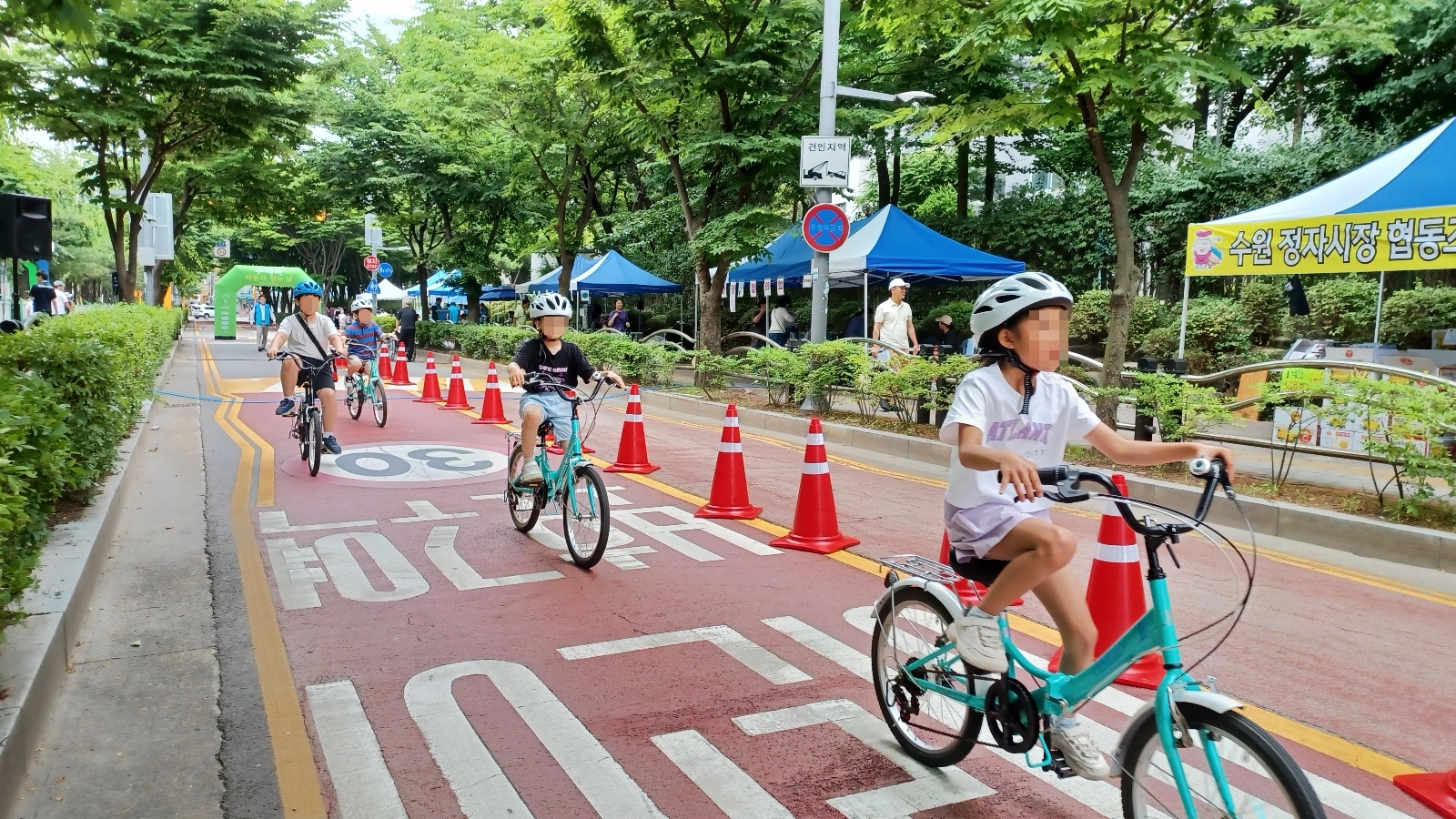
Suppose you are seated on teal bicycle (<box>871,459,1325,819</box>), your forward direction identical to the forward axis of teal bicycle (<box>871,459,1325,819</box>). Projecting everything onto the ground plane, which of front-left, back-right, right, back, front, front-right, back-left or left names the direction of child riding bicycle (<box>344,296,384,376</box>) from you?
back

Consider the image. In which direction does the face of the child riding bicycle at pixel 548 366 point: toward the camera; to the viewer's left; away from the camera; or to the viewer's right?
toward the camera

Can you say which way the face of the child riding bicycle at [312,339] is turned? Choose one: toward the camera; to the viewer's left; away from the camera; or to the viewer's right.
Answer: toward the camera

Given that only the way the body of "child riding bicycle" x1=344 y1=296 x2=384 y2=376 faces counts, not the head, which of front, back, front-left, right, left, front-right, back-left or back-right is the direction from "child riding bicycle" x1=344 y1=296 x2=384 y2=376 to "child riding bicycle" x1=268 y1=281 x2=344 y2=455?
front

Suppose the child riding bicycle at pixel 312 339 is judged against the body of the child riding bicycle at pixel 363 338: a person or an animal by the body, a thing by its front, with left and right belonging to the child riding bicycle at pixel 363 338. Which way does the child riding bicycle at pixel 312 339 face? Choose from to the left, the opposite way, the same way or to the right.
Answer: the same way

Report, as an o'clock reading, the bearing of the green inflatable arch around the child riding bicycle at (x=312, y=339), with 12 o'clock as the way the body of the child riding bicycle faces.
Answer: The green inflatable arch is roughly at 6 o'clock from the child riding bicycle.

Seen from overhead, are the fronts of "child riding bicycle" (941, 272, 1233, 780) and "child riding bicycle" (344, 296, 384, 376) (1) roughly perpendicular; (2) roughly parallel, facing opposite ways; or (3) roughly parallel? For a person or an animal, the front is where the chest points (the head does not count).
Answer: roughly parallel

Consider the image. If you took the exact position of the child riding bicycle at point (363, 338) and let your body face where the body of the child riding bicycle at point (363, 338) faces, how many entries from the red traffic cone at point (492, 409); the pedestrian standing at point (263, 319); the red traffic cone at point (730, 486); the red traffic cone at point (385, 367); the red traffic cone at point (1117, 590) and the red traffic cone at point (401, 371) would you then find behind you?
3

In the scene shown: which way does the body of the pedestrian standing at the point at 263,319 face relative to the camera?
toward the camera

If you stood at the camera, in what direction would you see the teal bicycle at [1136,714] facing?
facing the viewer and to the right of the viewer

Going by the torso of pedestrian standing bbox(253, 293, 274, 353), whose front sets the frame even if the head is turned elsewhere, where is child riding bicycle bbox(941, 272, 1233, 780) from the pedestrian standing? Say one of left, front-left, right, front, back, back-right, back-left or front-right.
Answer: front

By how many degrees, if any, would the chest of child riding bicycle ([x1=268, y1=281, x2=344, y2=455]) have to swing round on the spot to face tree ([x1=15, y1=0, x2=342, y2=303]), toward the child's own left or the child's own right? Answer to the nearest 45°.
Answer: approximately 180°

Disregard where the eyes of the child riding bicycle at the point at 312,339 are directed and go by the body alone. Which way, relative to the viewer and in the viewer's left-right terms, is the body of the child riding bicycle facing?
facing the viewer
